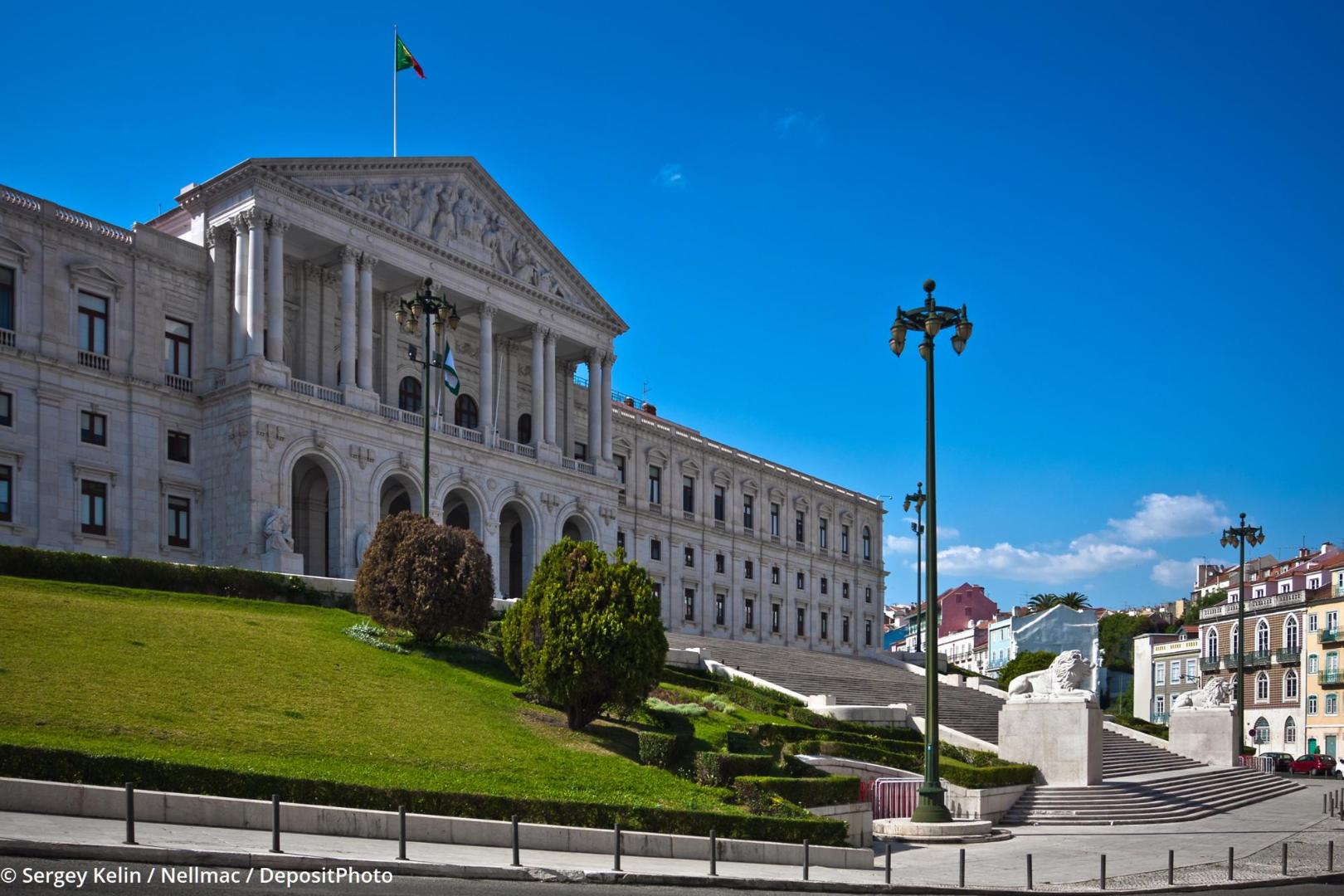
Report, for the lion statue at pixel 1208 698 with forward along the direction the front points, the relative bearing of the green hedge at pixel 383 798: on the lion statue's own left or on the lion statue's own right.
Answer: on the lion statue's own right

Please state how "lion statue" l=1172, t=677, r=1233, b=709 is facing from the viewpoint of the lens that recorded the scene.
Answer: facing to the right of the viewer

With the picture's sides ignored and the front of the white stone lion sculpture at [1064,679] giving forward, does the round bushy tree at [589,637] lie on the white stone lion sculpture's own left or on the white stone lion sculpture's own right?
on the white stone lion sculpture's own right

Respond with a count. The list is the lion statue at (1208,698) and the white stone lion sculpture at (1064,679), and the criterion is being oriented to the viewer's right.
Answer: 2

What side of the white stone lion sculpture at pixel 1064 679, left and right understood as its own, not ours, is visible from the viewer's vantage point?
right

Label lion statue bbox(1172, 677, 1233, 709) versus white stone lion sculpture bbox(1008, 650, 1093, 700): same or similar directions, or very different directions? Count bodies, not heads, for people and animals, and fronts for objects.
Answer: same or similar directions

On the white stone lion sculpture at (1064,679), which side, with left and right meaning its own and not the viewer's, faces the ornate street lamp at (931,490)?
right

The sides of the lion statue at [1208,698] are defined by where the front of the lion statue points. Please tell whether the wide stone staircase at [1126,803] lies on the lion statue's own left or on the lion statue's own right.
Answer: on the lion statue's own right
